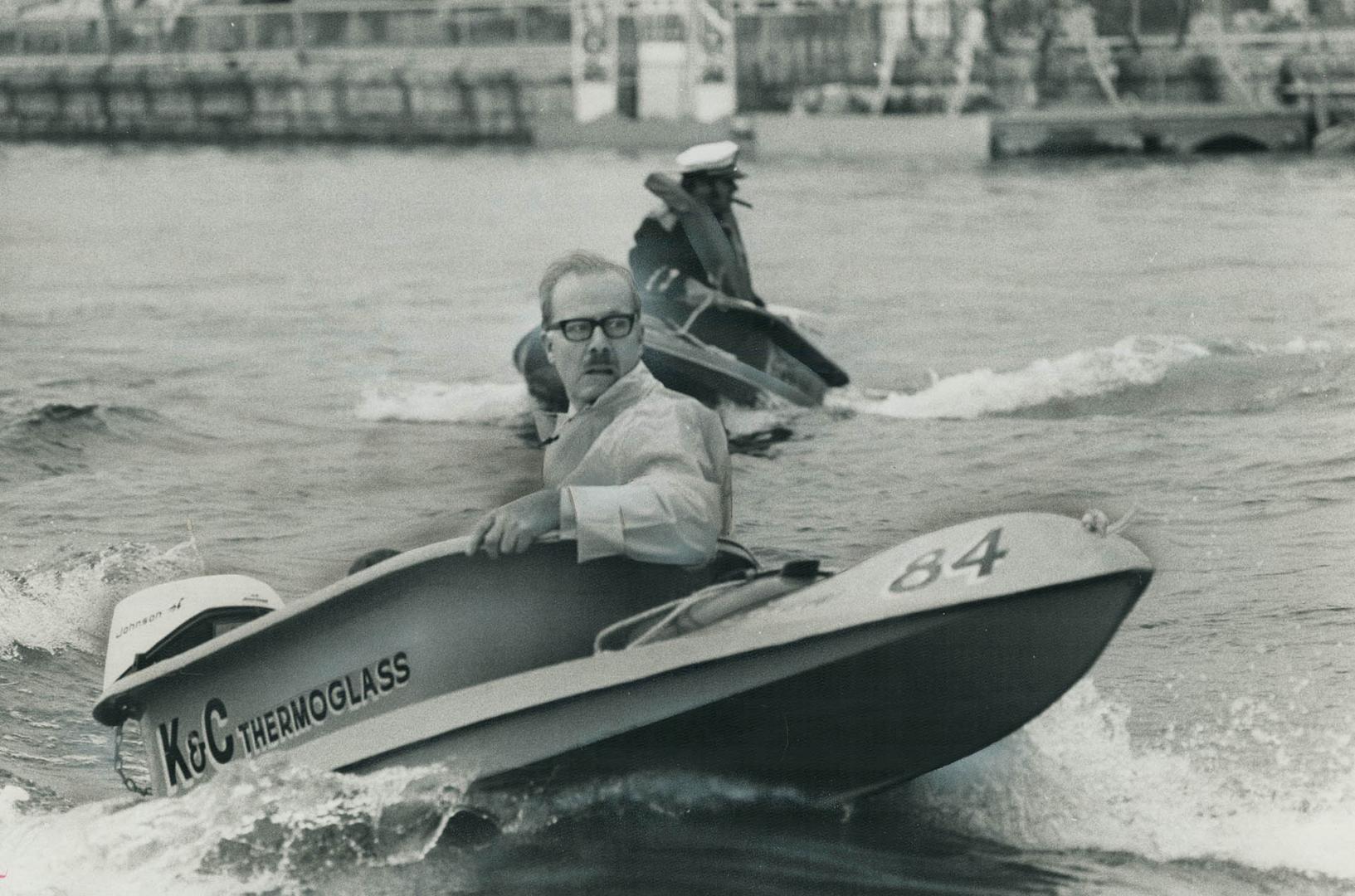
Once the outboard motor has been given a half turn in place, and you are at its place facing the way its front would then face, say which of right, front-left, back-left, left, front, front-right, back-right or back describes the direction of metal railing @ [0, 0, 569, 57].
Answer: right

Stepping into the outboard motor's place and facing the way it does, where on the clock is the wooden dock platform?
The wooden dock platform is roughly at 10 o'clock from the outboard motor.

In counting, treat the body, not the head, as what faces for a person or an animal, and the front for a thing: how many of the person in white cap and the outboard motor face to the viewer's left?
0

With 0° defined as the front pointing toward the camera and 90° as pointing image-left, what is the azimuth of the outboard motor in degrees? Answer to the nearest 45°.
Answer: approximately 270°

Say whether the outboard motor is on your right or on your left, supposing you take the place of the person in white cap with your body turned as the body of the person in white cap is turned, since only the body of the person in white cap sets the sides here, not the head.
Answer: on your right

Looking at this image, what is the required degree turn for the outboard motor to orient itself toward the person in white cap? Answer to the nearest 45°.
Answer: approximately 45° to its left
